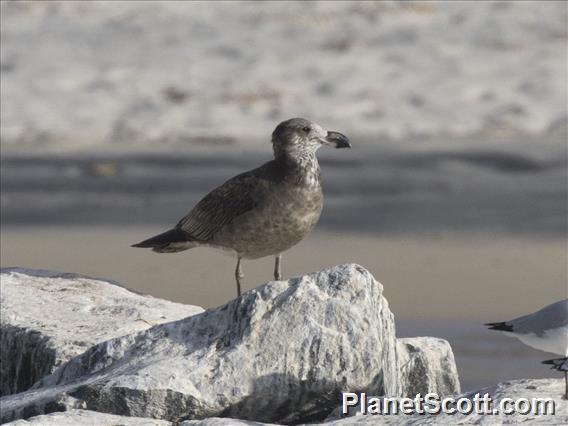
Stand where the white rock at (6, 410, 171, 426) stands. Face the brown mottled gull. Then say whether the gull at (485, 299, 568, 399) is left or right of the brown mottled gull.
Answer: right

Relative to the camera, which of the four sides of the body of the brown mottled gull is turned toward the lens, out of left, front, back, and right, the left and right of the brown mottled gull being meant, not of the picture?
right
